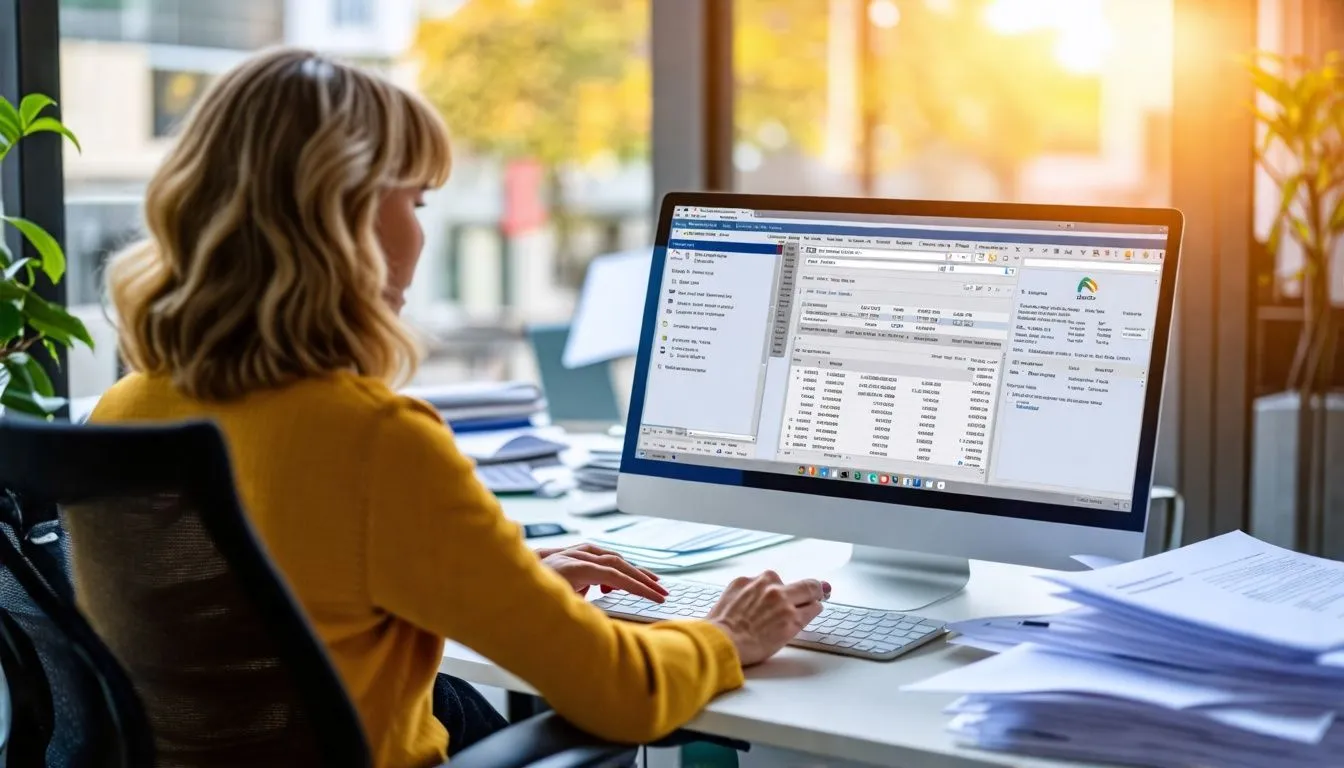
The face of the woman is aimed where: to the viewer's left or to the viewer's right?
to the viewer's right

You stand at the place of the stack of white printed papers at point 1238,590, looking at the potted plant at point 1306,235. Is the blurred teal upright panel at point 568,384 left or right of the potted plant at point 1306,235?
left

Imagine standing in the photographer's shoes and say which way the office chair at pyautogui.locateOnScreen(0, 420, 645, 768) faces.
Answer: facing away from the viewer and to the right of the viewer

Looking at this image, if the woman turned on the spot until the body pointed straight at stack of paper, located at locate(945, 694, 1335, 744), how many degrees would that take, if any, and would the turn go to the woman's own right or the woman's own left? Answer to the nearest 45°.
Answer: approximately 45° to the woman's own right

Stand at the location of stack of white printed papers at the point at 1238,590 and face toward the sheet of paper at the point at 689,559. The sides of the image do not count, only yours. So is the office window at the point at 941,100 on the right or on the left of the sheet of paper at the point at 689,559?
right

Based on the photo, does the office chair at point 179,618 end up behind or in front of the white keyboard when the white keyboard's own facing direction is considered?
in front

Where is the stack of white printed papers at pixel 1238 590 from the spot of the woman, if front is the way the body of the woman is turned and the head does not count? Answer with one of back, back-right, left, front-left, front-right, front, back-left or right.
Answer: front-right

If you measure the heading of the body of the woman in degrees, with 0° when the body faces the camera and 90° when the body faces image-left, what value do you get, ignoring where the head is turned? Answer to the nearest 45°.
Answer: approximately 225°

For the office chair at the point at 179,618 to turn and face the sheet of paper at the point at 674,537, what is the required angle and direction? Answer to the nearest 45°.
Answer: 0° — it already faces it

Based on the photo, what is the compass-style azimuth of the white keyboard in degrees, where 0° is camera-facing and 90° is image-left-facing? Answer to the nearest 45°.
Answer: approximately 45°

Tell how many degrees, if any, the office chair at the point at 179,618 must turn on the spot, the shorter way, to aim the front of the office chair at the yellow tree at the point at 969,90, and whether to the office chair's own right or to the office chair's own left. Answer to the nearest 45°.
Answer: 0° — it already faces it

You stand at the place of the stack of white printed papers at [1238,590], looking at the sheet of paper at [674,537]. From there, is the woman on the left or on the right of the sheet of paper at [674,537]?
left
